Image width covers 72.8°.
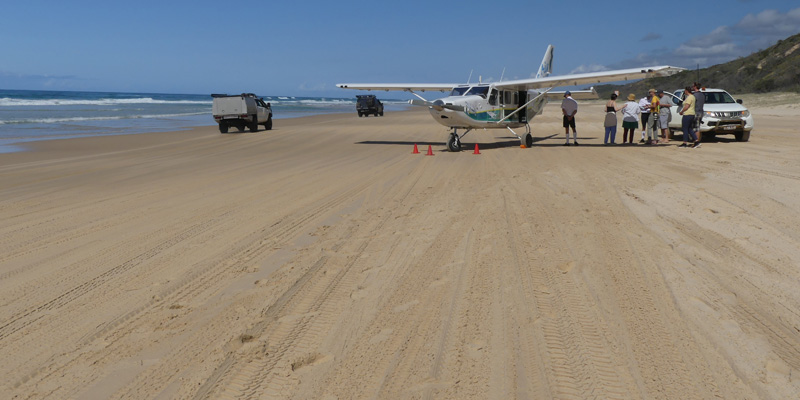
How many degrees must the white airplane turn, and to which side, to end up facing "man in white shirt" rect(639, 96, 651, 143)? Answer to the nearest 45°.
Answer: approximately 135° to its left

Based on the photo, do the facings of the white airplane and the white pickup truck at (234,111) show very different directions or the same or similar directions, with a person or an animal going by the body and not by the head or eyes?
very different directions

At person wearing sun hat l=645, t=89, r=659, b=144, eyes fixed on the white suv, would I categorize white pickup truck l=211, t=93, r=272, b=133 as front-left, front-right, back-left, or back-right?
back-left

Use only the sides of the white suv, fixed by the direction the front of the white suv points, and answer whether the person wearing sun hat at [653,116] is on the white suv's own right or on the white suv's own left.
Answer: on the white suv's own right

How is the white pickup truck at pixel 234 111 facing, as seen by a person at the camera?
facing away from the viewer and to the right of the viewer

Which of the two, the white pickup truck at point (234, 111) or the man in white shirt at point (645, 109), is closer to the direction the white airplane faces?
the white pickup truck

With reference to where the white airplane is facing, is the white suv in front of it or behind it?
behind

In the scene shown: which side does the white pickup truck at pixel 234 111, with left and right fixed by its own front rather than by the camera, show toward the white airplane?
right

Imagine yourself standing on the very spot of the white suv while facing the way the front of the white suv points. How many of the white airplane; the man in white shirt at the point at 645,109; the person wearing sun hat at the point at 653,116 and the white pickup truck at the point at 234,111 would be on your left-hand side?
0

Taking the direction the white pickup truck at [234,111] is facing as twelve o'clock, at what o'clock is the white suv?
The white suv is roughly at 3 o'clock from the white pickup truck.

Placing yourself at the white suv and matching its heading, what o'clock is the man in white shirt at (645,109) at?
The man in white shirt is roughly at 4 o'clock from the white suv.

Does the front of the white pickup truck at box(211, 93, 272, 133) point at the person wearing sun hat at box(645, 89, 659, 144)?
no

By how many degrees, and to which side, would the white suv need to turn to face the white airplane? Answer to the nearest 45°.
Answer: approximately 90° to its right

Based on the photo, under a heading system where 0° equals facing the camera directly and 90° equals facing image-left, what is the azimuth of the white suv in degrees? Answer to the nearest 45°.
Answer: approximately 315°

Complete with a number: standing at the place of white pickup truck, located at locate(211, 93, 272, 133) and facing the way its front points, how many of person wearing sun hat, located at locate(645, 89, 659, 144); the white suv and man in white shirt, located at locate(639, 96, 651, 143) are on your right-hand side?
3

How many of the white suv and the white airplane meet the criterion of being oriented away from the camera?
0

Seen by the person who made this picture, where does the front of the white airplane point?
facing the viewer and to the left of the viewer
